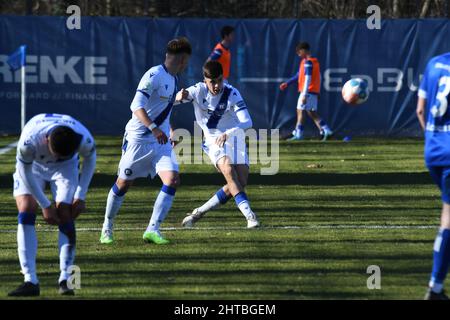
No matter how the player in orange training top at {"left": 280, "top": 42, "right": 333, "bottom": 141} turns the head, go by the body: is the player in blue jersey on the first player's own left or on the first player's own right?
on the first player's own left

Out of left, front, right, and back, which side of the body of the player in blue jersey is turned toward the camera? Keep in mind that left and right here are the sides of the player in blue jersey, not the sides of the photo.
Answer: back

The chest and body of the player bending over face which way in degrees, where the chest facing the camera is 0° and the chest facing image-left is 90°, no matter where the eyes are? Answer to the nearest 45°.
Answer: approximately 0°

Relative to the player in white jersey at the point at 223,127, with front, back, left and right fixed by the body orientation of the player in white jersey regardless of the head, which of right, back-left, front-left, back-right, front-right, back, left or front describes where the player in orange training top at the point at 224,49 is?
back

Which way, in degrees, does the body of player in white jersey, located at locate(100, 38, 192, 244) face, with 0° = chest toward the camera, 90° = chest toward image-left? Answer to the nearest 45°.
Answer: approximately 315°

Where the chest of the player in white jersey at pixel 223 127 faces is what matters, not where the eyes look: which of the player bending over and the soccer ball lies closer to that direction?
the player bending over
